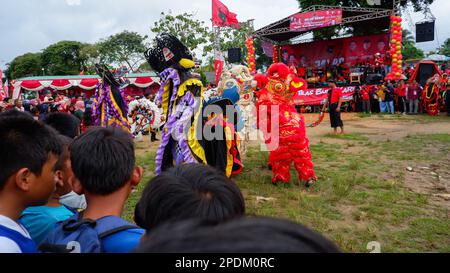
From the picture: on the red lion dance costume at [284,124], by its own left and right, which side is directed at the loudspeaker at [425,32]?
back

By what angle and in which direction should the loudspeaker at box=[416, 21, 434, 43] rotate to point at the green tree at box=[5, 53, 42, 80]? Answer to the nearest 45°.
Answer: approximately 45° to its right

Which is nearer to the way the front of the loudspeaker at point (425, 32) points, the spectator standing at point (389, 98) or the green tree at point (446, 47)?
the spectator standing

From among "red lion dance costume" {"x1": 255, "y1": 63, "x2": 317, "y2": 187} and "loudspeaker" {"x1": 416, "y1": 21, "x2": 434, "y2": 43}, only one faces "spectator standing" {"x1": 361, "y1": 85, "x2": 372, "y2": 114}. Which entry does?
the loudspeaker

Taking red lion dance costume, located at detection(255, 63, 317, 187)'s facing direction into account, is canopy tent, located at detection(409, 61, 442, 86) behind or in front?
behind

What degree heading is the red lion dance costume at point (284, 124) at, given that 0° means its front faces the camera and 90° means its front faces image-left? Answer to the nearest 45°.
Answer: approximately 45°

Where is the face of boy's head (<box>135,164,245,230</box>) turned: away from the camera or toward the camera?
away from the camera

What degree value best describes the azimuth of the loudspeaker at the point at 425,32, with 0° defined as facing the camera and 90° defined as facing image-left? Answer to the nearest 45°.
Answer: approximately 45°

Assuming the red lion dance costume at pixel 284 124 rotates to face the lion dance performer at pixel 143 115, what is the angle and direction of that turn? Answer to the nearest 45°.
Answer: approximately 90° to its right

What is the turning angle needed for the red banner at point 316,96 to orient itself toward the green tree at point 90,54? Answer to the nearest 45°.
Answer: approximately 135° to its right
